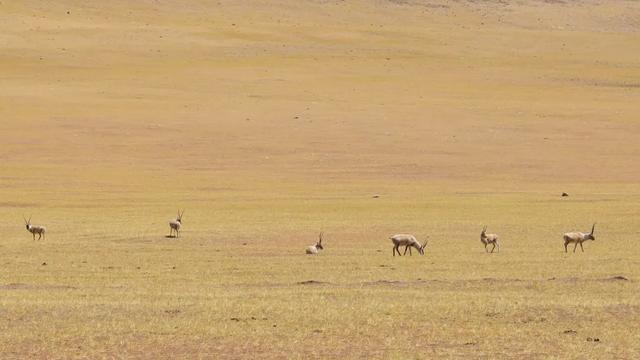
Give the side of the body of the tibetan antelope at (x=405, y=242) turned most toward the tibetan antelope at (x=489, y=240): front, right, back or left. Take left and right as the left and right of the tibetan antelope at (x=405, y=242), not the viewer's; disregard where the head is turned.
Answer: front

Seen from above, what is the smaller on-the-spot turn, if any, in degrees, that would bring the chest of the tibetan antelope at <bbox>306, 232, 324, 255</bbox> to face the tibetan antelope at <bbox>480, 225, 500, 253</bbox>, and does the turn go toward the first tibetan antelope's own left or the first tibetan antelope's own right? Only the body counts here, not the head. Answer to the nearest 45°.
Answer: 0° — it already faces it

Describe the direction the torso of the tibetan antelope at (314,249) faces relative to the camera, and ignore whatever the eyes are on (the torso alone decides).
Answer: to the viewer's right

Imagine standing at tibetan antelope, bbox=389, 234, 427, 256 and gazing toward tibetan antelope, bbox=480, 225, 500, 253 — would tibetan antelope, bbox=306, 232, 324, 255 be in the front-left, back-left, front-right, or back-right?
back-left

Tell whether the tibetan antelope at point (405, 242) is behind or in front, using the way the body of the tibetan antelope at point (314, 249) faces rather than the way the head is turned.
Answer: in front

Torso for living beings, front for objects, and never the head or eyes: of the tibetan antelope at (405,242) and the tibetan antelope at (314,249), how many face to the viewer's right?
2

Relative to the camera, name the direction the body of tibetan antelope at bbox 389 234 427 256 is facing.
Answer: to the viewer's right

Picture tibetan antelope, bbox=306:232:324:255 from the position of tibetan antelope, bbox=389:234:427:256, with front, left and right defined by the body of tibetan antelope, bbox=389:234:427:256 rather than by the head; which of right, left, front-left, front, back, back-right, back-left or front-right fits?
back
